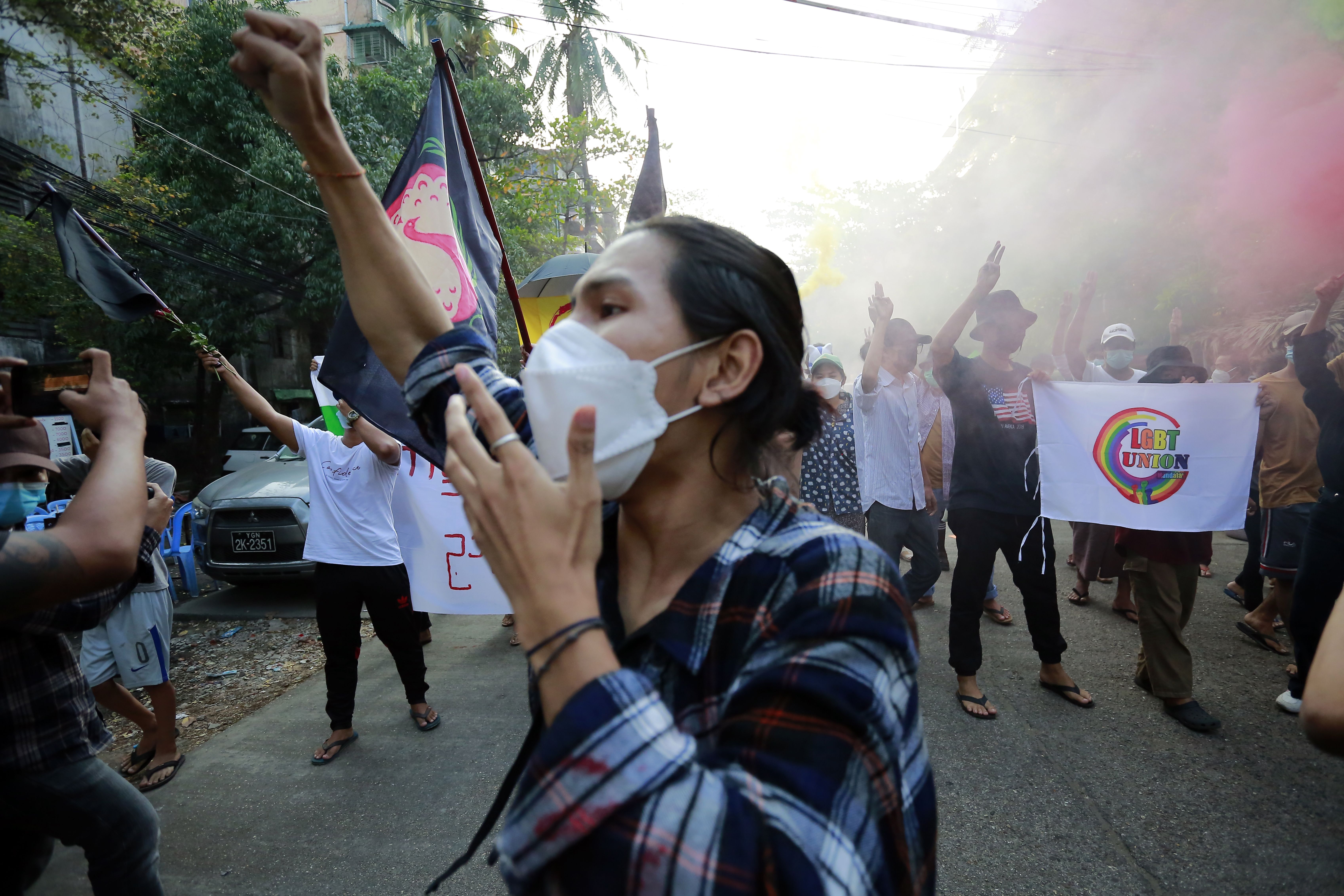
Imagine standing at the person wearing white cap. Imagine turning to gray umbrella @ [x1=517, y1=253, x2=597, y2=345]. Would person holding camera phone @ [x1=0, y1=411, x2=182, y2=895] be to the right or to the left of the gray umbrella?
left

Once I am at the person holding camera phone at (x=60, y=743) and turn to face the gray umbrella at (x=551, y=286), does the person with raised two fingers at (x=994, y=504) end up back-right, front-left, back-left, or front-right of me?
front-right

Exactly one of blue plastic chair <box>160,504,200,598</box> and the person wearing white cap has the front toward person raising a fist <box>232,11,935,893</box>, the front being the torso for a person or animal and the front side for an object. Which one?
the person wearing white cap

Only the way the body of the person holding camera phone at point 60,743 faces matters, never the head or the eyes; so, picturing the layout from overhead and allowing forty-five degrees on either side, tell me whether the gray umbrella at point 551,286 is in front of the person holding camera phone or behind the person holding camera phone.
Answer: in front

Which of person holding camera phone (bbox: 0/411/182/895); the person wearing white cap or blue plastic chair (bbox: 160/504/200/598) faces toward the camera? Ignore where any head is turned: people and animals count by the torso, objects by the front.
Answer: the person wearing white cap

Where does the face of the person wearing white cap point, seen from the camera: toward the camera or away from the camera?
toward the camera

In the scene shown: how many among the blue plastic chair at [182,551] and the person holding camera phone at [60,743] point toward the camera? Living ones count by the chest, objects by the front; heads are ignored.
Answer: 0

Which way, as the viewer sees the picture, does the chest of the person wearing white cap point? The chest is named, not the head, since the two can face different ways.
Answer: toward the camera
